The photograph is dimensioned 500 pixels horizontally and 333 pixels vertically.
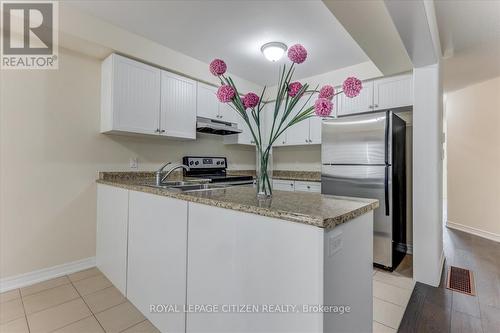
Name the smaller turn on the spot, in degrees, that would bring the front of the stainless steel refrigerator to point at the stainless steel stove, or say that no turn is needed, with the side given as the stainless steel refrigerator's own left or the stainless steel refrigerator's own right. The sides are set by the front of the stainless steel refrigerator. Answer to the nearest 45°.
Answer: approximately 45° to the stainless steel refrigerator's own right

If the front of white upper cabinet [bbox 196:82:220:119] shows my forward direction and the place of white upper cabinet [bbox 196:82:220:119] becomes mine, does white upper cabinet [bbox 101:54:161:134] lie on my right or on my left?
on my right

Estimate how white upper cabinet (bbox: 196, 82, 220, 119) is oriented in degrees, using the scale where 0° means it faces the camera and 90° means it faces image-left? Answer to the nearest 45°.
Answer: approximately 315°

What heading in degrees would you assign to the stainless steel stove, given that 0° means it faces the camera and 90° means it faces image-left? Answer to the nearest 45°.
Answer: approximately 315°

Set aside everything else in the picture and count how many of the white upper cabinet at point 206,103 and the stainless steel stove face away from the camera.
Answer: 0

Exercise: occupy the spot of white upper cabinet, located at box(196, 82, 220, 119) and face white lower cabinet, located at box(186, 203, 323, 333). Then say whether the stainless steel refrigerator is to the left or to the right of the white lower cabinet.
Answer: left

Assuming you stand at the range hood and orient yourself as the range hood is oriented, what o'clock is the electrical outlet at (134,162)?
The electrical outlet is roughly at 4 o'clock from the range hood.

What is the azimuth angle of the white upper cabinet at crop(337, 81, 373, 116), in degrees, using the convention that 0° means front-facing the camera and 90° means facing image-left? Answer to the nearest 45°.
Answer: approximately 45°

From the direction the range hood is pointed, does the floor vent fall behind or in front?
in front

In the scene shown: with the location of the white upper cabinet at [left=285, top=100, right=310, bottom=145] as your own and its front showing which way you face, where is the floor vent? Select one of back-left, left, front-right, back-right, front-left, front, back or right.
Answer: left
